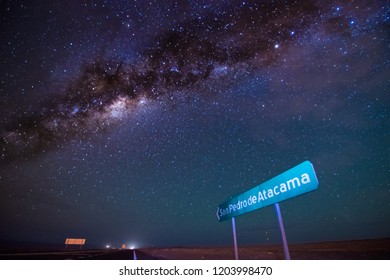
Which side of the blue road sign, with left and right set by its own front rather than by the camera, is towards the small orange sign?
right

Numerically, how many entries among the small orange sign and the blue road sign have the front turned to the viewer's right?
0

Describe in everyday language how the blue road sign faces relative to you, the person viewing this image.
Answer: facing the viewer and to the left of the viewer

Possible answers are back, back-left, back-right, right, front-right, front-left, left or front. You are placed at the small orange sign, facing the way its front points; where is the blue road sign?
front

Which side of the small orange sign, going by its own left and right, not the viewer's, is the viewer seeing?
front
